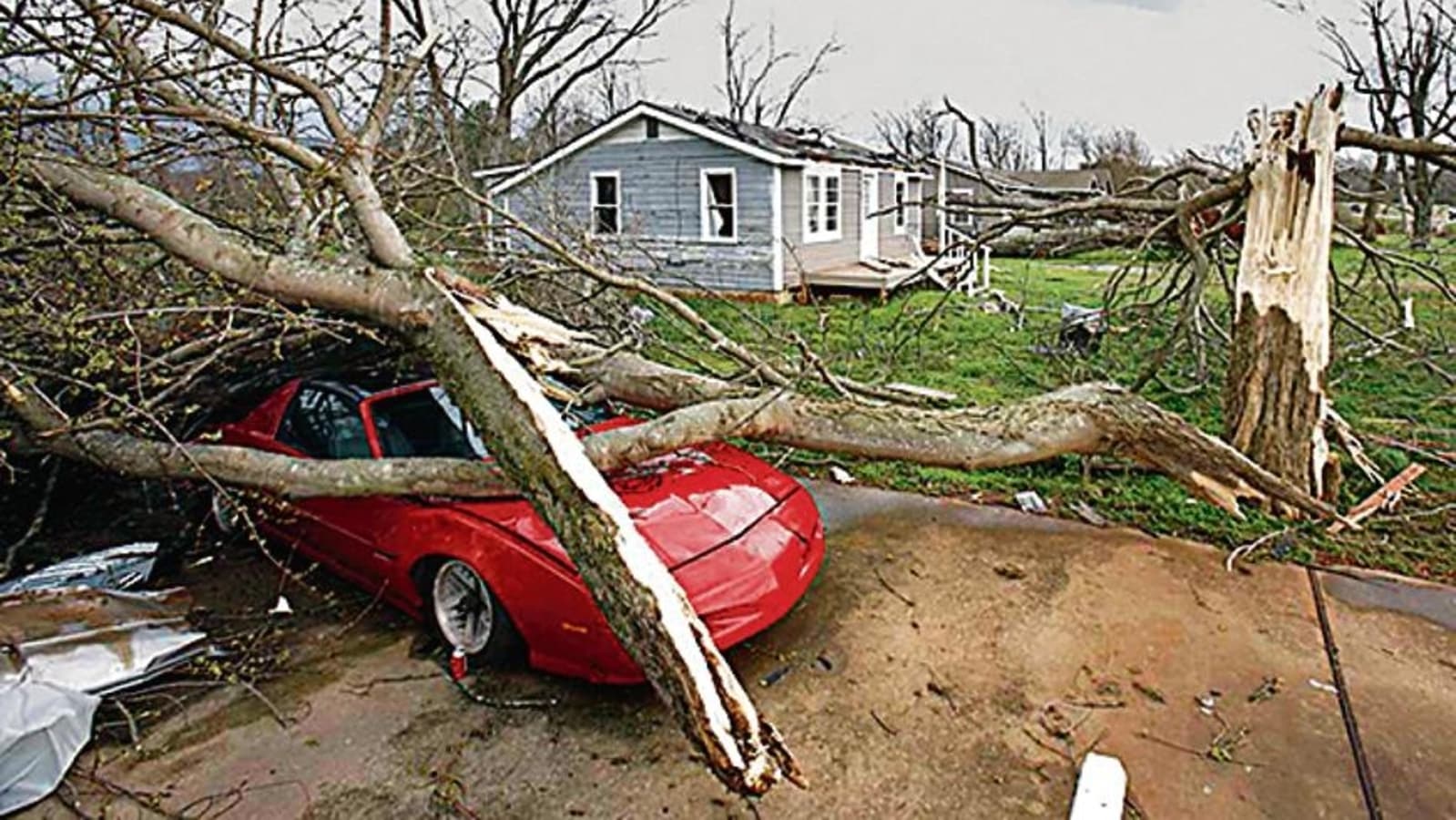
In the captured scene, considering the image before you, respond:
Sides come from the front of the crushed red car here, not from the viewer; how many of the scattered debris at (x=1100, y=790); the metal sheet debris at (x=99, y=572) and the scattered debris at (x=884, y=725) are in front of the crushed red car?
2

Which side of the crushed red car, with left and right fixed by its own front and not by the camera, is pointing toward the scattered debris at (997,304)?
left

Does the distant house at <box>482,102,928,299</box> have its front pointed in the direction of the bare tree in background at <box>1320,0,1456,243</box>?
no

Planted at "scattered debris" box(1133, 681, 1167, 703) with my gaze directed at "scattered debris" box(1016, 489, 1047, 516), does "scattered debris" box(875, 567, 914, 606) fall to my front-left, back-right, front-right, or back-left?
front-left

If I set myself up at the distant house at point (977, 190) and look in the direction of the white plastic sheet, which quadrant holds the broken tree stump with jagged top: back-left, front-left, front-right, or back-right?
front-left

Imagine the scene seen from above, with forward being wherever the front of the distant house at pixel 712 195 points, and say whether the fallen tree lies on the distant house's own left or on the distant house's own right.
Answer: on the distant house's own right

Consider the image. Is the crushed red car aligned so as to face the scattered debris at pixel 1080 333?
no

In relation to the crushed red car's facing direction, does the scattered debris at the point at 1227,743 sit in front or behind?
in front

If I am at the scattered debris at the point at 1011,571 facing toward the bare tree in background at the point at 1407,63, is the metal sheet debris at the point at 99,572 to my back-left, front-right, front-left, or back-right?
back-left

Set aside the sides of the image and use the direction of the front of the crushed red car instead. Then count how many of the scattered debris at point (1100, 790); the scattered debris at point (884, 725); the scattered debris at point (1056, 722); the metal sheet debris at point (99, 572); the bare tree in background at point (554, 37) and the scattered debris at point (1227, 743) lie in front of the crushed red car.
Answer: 4

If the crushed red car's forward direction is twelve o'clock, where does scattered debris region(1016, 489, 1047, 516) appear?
The scattered debris is roughly at 10 o'clock from the crushed red car.

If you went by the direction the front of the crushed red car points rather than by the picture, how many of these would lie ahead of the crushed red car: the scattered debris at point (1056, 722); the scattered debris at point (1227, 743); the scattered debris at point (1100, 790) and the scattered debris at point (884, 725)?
4

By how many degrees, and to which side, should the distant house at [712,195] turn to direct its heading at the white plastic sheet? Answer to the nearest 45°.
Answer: approximately 45° to its right

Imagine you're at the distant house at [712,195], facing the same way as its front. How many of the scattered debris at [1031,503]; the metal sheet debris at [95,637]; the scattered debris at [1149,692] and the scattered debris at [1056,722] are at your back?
0

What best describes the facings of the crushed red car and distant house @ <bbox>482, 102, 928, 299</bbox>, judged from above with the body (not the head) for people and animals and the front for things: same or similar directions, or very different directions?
same or similar directions

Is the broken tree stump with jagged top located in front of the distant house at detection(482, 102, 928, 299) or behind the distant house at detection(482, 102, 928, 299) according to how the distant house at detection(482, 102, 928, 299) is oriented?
in front

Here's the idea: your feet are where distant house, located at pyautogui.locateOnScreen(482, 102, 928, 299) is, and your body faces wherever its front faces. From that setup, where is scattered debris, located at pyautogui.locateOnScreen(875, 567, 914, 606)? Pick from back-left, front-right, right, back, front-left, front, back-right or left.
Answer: front-right

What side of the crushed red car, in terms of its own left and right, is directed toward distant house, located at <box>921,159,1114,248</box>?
left

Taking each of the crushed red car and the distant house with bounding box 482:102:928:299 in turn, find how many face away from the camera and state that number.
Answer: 0

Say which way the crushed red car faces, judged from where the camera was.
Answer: facing the viewer and to the right of the viewer

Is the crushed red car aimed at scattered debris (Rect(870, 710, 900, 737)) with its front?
yes
